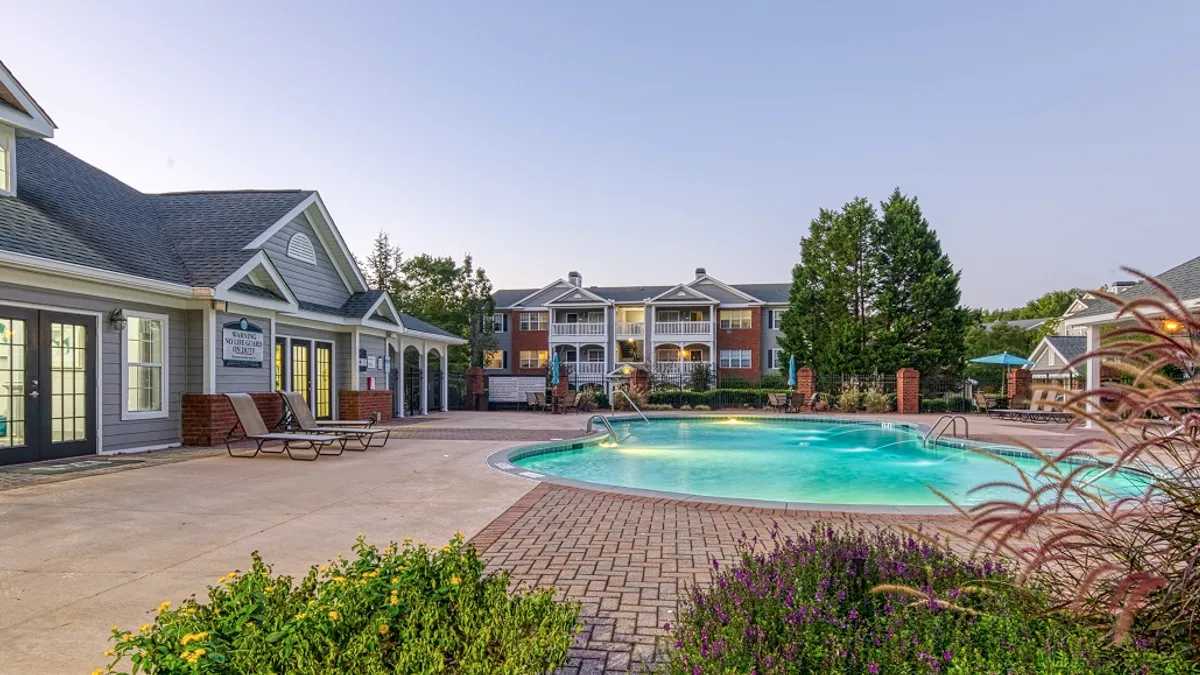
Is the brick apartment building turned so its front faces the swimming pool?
yes

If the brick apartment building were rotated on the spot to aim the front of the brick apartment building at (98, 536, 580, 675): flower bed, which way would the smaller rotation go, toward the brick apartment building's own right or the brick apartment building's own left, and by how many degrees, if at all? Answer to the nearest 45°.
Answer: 0° — it already faces it

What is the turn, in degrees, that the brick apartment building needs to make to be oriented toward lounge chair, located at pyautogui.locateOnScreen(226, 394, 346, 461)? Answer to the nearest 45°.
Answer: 0° — it already faces it

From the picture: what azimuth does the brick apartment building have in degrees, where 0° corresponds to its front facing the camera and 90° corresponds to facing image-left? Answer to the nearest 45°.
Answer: approximately 0°

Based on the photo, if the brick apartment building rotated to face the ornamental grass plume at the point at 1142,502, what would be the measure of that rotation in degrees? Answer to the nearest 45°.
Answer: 0° — it already faces it

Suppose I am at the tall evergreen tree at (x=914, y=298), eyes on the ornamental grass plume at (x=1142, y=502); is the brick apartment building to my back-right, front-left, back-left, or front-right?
back-right
